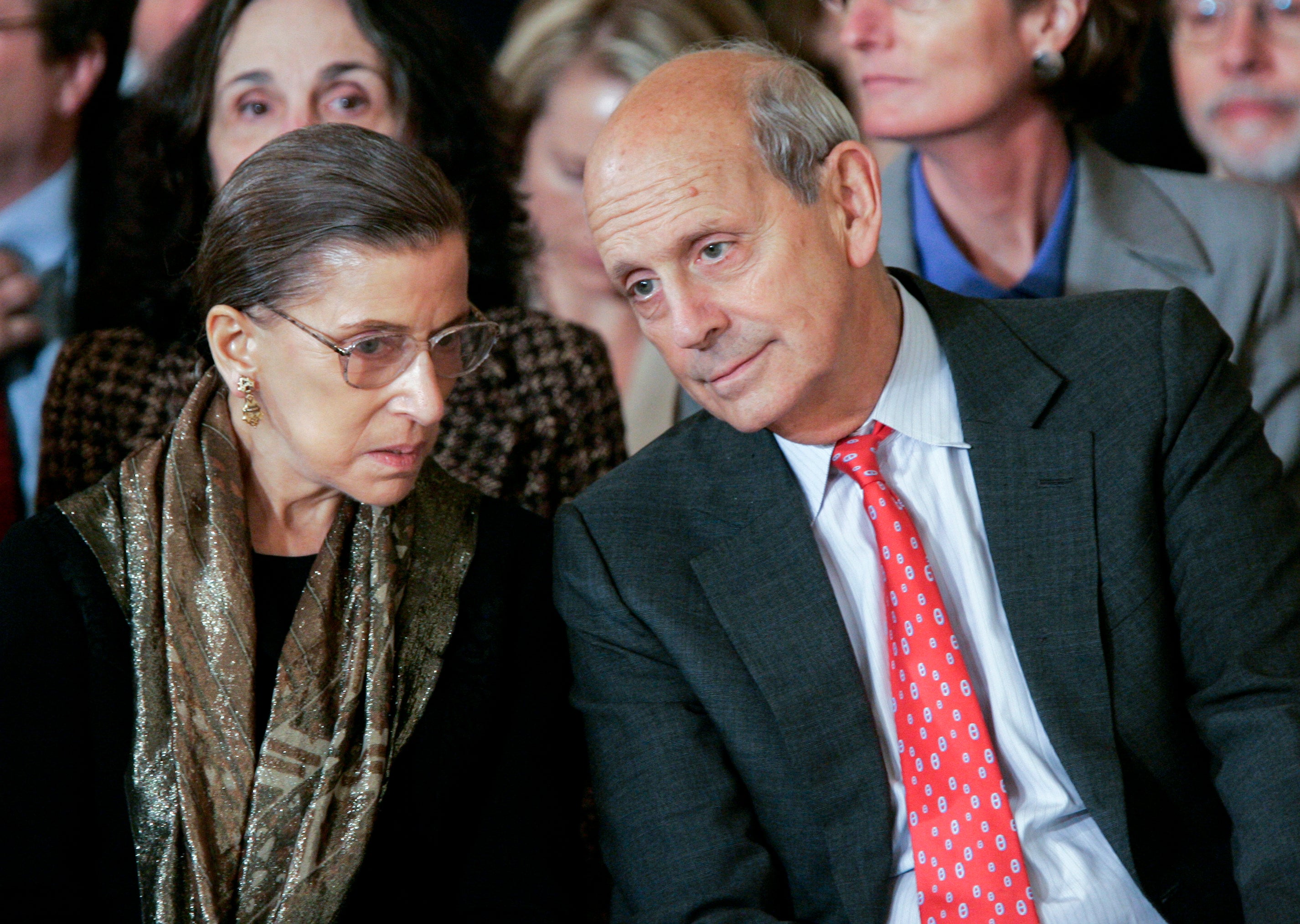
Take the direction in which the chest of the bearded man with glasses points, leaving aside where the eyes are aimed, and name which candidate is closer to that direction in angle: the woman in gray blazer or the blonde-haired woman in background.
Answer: the woman in gray blazer

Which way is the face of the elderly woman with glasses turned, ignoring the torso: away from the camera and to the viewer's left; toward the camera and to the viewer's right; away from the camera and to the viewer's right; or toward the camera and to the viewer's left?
toward the camera and to the viewer's right

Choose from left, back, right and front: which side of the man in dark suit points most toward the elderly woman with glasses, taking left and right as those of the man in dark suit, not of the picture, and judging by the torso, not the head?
right

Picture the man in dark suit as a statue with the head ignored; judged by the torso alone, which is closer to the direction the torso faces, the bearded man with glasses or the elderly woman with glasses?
the elderly woman with glasses

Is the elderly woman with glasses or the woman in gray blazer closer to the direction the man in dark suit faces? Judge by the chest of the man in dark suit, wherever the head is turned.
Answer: the elderly woman with glasses

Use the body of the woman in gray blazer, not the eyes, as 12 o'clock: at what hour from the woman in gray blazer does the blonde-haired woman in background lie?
The blonde-haired woman in background is roughly at 2 o'clock from the woman in gray blazer.

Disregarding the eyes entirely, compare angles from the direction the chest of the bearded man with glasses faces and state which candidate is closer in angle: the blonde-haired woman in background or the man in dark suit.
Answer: the man in dark suit

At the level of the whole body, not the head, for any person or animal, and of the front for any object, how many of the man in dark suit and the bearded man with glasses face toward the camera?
2

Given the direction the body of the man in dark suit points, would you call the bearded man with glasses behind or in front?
behind

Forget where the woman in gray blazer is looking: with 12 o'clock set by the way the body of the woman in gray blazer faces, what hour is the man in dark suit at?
The man in dark suit is roughly at 11 o'clock from the woman in gray blazer.

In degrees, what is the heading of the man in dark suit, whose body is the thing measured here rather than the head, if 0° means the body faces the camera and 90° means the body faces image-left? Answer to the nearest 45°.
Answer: approximately 0°

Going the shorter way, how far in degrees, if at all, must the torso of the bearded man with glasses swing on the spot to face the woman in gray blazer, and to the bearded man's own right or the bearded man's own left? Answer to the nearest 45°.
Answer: approximately 45° to the bearded man's own right

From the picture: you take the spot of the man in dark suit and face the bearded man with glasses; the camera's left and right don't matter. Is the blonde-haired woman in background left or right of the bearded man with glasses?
left

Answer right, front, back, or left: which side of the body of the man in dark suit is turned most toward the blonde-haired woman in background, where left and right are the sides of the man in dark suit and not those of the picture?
back
